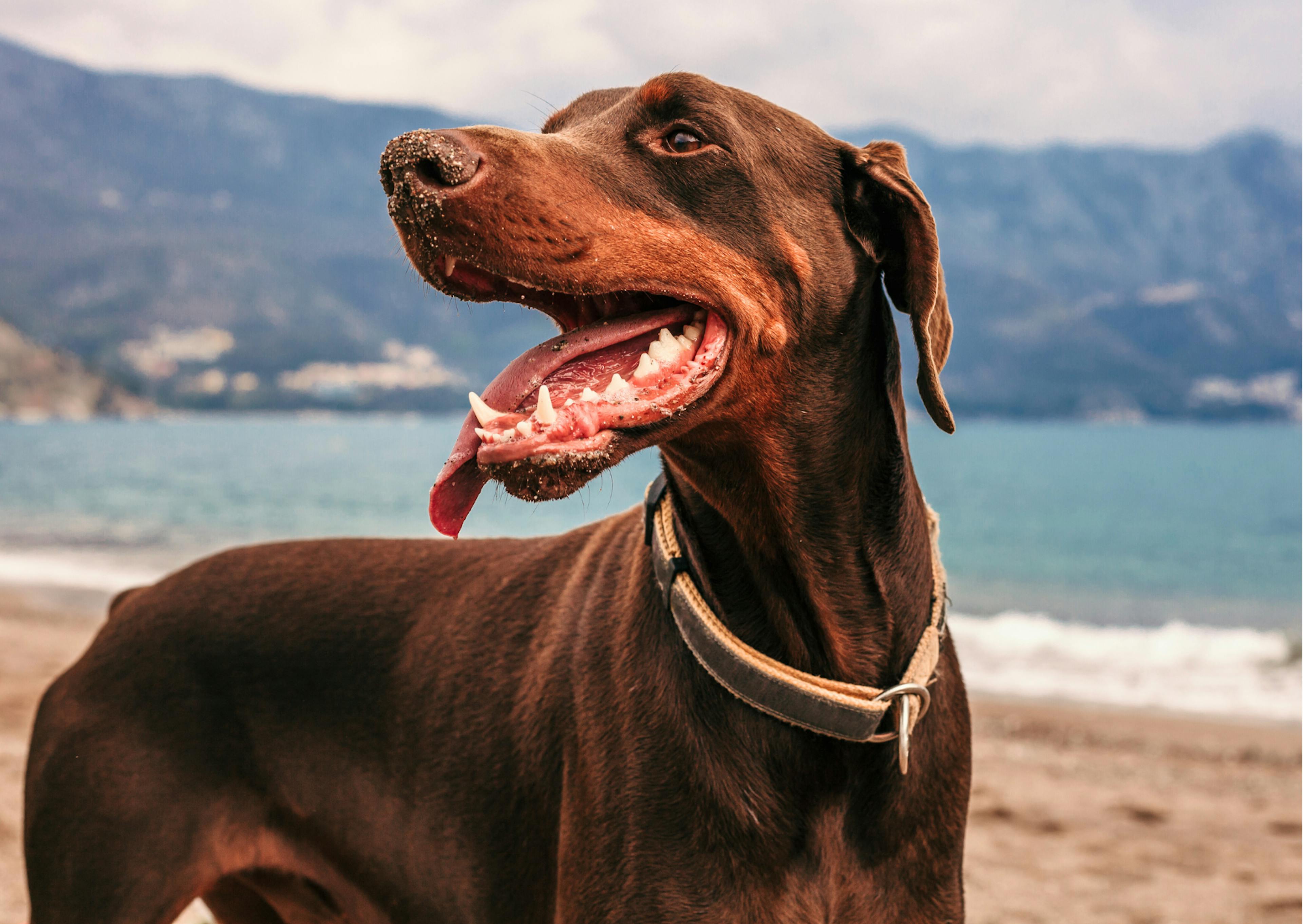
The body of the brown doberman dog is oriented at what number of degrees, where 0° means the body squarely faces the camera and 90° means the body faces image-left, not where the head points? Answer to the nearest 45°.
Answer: approximately 315°
